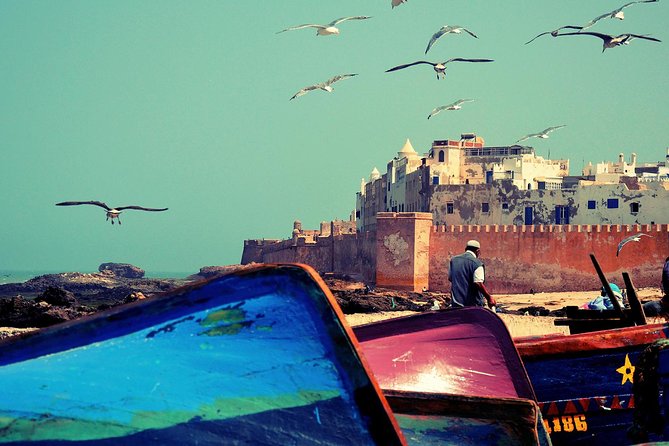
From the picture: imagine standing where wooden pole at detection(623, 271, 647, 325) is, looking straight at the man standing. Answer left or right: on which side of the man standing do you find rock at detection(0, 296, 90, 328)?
right

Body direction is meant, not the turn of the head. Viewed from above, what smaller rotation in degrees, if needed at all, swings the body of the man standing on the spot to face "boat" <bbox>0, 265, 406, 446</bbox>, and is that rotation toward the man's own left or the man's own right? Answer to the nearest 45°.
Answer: approximately 135° to the man's own right

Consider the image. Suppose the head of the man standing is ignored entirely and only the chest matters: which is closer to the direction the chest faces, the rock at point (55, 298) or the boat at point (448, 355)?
the rock

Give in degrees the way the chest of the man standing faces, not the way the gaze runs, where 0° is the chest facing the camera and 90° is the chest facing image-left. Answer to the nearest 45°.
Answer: approximately 225°

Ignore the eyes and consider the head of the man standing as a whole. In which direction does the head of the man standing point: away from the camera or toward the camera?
away from the camera
